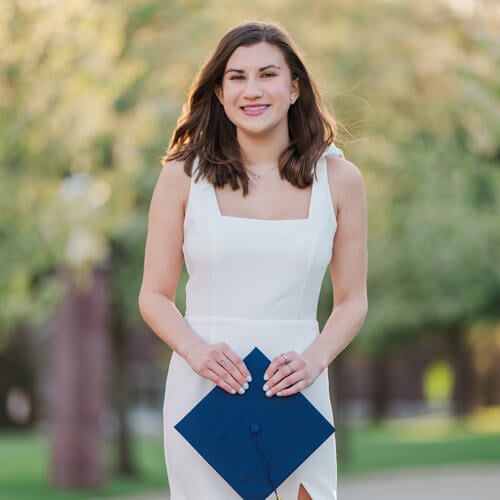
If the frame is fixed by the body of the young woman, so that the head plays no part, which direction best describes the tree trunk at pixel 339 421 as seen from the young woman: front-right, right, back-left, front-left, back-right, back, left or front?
back

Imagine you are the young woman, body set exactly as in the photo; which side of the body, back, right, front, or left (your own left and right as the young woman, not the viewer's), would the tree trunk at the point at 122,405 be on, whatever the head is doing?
back

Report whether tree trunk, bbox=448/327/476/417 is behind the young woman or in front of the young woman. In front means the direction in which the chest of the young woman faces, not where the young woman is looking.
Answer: behind

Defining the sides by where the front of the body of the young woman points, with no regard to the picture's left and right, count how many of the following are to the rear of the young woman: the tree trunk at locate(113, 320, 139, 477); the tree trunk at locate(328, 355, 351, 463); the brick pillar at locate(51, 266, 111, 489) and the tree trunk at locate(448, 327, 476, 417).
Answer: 4

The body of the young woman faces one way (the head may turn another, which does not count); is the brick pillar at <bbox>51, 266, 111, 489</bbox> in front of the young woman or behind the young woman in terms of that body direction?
behind

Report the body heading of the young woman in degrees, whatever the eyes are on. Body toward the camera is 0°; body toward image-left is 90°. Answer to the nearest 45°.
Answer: approximately 0°
